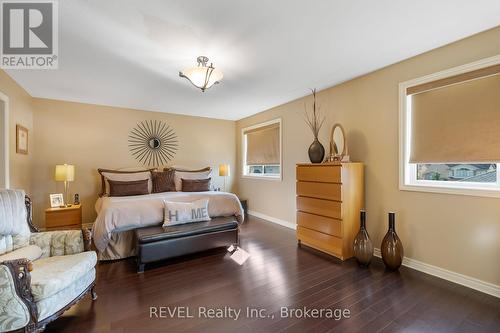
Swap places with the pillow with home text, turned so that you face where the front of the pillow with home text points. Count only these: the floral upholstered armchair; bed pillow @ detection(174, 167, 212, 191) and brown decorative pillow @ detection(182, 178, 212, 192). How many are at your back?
2

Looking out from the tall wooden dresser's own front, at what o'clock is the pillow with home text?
The pillow with home text is roughly at 1 o'clock from the tall wooden dresser.

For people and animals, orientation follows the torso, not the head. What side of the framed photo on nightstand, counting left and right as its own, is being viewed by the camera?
front

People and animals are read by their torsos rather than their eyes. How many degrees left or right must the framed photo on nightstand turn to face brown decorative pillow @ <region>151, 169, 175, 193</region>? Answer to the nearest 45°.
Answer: approximately 90° to its left

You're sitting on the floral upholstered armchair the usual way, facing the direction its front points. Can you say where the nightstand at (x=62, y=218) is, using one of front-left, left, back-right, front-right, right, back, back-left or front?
back-left

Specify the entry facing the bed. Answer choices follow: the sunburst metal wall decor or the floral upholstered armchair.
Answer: the sunburst metal wall decor

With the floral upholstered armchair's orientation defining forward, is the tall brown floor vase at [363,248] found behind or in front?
in front

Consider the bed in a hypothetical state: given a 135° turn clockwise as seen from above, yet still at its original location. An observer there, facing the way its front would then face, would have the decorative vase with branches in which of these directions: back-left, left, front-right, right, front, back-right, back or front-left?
back-right

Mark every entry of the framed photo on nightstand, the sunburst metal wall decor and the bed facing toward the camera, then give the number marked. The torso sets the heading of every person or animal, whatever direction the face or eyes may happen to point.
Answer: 3

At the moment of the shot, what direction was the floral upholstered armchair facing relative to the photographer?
facing the viewer and to the right of the viewer

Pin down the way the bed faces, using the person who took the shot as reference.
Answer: facing the viewer

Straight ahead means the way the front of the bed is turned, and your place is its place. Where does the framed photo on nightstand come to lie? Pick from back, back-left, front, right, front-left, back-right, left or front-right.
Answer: back-right

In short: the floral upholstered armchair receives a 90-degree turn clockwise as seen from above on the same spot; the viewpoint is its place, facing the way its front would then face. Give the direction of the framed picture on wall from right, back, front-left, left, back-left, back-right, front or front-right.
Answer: back-right

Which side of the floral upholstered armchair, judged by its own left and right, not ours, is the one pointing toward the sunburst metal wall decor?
left

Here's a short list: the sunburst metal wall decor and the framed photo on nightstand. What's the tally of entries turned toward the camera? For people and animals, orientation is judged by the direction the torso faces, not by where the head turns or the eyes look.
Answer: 2

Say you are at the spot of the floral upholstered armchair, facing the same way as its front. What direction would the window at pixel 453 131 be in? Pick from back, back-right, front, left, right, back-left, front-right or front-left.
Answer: front

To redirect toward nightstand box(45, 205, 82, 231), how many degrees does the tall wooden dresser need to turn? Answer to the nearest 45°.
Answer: approximately 45° to its right

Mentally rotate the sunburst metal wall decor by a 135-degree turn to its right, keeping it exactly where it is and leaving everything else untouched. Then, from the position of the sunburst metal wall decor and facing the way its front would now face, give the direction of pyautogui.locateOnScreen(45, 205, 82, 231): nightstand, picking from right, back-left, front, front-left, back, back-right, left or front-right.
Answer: left

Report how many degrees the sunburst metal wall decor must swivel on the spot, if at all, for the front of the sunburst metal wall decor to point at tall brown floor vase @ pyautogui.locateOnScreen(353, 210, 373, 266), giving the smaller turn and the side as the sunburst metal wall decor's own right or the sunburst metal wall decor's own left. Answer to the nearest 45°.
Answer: approximately 45° to the sunburst metal wall decor's own left

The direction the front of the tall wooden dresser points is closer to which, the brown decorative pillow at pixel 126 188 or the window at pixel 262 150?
the brown decorative pillow
